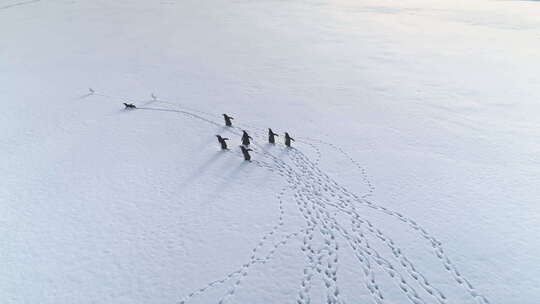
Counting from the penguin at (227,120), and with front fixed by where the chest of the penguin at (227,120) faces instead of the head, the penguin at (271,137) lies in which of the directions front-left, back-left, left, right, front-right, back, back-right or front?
back

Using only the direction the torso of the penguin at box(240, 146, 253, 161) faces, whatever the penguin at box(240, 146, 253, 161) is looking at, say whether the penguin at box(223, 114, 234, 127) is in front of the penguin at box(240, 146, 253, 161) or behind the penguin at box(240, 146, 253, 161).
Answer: in front

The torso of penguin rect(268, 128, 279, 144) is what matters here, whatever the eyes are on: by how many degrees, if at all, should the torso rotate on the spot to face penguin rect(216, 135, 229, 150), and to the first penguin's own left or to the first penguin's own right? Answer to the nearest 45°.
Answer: approximately 45° to the first penguin's own left

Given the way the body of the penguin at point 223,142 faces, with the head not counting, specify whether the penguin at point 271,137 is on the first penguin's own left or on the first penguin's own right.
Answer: on the first penguin's own right

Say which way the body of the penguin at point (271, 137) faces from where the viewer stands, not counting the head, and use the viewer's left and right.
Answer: facing away from the viewer and to the left of the viewer

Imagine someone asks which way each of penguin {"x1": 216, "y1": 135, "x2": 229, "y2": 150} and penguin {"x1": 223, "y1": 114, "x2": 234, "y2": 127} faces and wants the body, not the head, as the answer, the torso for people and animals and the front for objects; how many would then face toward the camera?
0

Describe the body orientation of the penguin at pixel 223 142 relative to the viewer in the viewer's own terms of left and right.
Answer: facing away from the viewer and to the left of the viewer

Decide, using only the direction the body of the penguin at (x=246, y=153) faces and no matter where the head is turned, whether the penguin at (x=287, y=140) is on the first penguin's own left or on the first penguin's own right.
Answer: on the first penguin's own right

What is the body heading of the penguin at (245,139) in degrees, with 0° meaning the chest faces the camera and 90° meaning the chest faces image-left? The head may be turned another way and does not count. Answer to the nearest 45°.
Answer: approximately 135°

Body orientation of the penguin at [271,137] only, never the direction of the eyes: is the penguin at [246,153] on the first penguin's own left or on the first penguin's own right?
on the first penguin's own left

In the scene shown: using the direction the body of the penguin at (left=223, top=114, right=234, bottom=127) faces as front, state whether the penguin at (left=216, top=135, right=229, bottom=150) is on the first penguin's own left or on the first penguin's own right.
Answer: on the first penguin's own left
